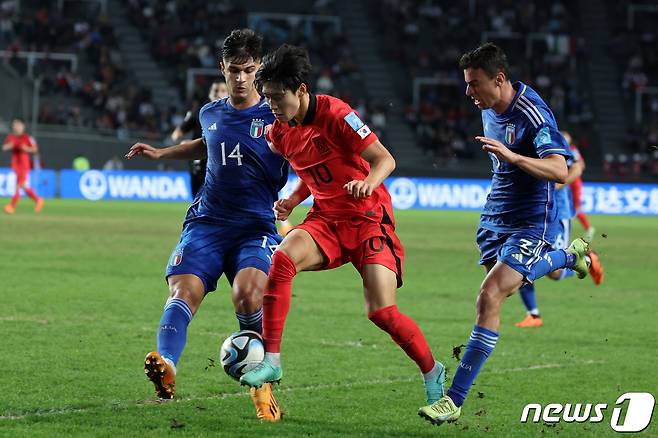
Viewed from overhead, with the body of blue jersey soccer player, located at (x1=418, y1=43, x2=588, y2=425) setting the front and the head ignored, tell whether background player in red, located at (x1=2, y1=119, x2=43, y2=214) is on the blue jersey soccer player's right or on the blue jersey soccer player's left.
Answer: on the blue jersey soccer player's right

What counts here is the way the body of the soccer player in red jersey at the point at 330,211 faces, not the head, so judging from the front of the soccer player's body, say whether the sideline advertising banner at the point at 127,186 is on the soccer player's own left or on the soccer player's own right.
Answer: on the soccer player's own right

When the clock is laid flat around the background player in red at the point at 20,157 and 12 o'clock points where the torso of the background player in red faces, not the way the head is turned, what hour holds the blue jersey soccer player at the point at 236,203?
The blue jersey soccer player is roughly at 12 o'clock from the background player in red.

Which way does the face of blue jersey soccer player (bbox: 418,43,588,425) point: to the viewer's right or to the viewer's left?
to the viewer's left

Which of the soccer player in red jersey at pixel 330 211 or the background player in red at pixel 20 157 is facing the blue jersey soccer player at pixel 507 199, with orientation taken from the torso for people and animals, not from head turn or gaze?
the background player in red

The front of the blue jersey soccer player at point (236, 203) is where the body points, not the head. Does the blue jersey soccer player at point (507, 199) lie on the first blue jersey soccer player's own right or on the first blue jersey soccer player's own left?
on the first blue jersey soccer player's own left

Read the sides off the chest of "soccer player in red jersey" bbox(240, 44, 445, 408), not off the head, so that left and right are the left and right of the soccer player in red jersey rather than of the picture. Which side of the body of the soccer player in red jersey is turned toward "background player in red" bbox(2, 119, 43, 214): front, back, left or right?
right

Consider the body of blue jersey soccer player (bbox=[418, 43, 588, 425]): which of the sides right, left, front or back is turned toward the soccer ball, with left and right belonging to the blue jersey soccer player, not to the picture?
front

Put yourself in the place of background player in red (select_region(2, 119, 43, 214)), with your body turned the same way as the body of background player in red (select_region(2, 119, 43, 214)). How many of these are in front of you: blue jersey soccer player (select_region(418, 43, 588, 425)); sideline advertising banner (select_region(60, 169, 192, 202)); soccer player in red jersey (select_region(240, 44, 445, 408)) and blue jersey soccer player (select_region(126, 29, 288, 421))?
3

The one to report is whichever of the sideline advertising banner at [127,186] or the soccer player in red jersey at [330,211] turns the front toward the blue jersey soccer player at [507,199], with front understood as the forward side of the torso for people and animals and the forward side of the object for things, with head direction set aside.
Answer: the sideline advertising banner

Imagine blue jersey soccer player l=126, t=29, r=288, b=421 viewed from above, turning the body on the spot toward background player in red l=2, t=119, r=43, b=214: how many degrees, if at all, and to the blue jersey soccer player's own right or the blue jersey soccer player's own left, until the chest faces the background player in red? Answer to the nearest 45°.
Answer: approximately 180°
